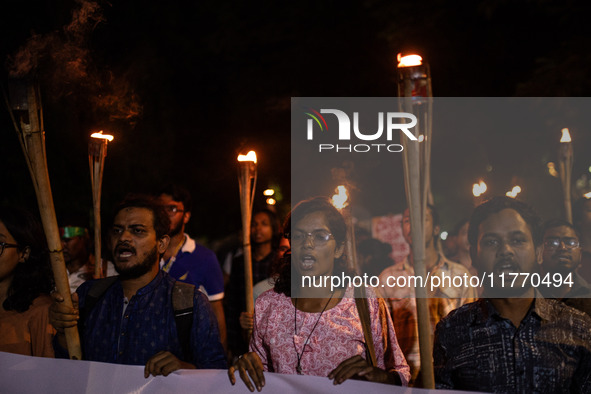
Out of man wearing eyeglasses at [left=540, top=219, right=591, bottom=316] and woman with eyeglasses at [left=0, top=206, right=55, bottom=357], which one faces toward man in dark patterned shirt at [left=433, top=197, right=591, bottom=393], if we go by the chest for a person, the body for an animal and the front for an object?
the man wearing eyeglasses

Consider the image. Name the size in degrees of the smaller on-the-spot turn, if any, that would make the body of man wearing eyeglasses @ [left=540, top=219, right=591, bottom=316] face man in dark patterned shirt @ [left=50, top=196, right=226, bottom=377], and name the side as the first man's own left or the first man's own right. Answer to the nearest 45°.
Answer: approximately 45° to the first man's own right

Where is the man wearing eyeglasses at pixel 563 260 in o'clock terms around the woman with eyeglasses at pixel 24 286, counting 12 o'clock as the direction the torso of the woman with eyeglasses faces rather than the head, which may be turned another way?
The man wearing eyeglasses is roughly at 8 o'clock from the woman with eyeglasses.

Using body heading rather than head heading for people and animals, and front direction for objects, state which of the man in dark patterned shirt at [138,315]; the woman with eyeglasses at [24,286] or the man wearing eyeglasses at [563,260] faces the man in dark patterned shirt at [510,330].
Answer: the man wearing eyeglasses

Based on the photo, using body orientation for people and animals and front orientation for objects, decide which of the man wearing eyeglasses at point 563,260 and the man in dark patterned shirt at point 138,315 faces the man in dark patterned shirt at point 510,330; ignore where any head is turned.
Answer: the man wearing eyeglasses

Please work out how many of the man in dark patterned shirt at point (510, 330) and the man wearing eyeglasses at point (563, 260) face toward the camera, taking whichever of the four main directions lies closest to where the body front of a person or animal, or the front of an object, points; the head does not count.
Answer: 2

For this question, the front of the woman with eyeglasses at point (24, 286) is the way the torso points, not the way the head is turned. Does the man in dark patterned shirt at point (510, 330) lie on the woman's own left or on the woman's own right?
on the woman's own left

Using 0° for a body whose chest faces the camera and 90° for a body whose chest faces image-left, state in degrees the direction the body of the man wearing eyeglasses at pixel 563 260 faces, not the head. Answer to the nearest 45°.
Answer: approximately 0°

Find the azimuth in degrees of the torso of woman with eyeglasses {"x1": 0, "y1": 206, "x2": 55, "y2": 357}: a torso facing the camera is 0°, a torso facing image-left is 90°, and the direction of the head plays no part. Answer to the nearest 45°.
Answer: approximately 45°
